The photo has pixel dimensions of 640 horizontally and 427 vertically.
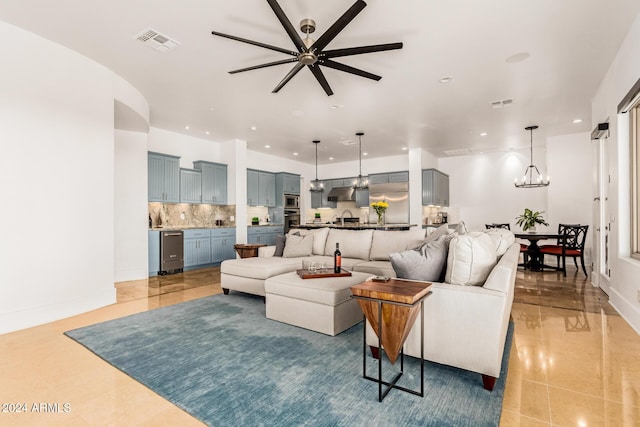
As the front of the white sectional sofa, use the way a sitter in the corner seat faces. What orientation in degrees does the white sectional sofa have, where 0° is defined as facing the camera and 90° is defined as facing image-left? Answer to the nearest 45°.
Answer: approximately 45°

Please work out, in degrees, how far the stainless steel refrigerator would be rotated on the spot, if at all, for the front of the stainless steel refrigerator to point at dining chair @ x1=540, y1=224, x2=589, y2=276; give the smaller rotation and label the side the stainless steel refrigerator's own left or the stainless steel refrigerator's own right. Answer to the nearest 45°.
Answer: approximately 45° to the stainless steel refrigerator's own left

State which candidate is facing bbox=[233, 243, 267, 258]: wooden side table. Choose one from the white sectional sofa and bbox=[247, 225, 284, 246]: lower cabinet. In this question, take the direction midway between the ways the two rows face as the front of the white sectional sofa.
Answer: the lower cabinet

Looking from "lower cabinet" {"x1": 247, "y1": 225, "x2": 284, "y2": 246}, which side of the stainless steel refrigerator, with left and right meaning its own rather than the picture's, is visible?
right

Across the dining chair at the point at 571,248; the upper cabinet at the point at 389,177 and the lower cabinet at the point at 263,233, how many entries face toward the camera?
2

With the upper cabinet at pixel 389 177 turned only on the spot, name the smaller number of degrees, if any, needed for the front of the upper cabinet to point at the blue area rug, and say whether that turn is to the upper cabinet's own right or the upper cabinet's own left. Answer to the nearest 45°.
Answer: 0° — it already faces it

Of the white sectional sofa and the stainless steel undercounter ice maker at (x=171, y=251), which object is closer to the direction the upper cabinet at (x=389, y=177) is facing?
the white sectional sofa

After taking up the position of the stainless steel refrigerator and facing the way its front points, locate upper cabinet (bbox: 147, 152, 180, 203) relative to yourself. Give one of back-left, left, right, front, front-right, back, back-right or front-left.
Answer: front-right

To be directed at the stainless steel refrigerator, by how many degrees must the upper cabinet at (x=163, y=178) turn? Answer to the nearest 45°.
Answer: approximately 45° to its left

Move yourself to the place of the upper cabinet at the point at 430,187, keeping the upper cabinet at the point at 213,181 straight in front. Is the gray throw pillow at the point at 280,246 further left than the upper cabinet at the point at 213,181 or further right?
left

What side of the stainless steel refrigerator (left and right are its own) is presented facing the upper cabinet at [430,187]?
left

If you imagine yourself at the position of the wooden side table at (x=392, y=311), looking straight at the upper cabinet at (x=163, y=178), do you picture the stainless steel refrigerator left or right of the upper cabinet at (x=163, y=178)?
right
